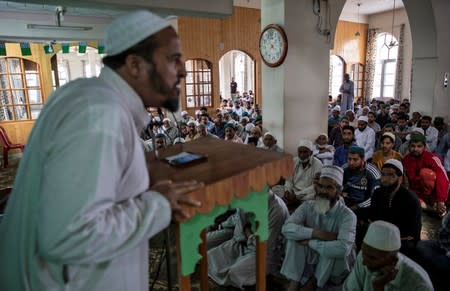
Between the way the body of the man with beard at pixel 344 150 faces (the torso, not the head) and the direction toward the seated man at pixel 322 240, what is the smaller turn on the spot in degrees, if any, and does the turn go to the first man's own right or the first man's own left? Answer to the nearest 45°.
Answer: approximately 45° to the first man's own left

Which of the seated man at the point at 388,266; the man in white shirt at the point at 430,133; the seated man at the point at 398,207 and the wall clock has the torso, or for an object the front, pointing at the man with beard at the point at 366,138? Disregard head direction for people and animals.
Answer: the man in white shirt

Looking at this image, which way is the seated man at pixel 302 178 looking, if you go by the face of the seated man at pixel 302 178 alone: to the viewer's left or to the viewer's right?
to the viewer's left

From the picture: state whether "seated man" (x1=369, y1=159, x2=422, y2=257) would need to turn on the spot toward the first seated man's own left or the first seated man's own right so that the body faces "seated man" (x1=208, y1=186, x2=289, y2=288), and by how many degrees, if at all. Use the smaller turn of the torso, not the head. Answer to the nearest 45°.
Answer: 0° — they already face them

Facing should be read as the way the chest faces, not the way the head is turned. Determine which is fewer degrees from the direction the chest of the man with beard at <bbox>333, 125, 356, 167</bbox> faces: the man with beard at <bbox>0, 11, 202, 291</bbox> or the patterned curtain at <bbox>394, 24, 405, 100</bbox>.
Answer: the man with beard

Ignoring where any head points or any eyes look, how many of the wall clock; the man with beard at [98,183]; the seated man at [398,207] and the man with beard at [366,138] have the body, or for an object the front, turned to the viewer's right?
1

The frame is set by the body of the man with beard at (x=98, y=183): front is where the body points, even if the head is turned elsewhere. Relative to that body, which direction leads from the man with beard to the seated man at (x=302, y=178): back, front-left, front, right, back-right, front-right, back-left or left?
front-left

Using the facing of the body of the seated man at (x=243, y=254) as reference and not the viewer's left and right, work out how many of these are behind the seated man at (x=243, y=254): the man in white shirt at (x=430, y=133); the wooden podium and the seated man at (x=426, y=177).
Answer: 2

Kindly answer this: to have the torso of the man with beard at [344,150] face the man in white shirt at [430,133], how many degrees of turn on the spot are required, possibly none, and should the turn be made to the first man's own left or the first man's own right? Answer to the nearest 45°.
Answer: approximately 180°

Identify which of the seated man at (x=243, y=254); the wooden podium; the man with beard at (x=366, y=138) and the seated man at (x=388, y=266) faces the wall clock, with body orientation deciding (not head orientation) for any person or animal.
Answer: the man with beard

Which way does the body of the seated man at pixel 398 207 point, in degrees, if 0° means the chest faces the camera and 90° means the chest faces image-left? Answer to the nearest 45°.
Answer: approximately 45°

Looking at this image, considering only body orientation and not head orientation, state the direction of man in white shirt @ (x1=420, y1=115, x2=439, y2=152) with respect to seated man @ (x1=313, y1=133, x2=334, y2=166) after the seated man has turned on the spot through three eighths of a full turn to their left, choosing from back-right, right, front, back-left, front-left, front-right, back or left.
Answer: front-left

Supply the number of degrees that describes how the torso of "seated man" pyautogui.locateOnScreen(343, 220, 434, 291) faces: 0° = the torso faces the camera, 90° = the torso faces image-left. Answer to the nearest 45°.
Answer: approximately 45°

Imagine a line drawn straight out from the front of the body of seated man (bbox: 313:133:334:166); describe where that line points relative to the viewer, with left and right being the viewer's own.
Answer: facing the viewer and to the left of the viewer

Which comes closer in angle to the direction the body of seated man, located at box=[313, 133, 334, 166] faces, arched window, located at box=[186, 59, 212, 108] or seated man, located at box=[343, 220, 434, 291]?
the seated man
